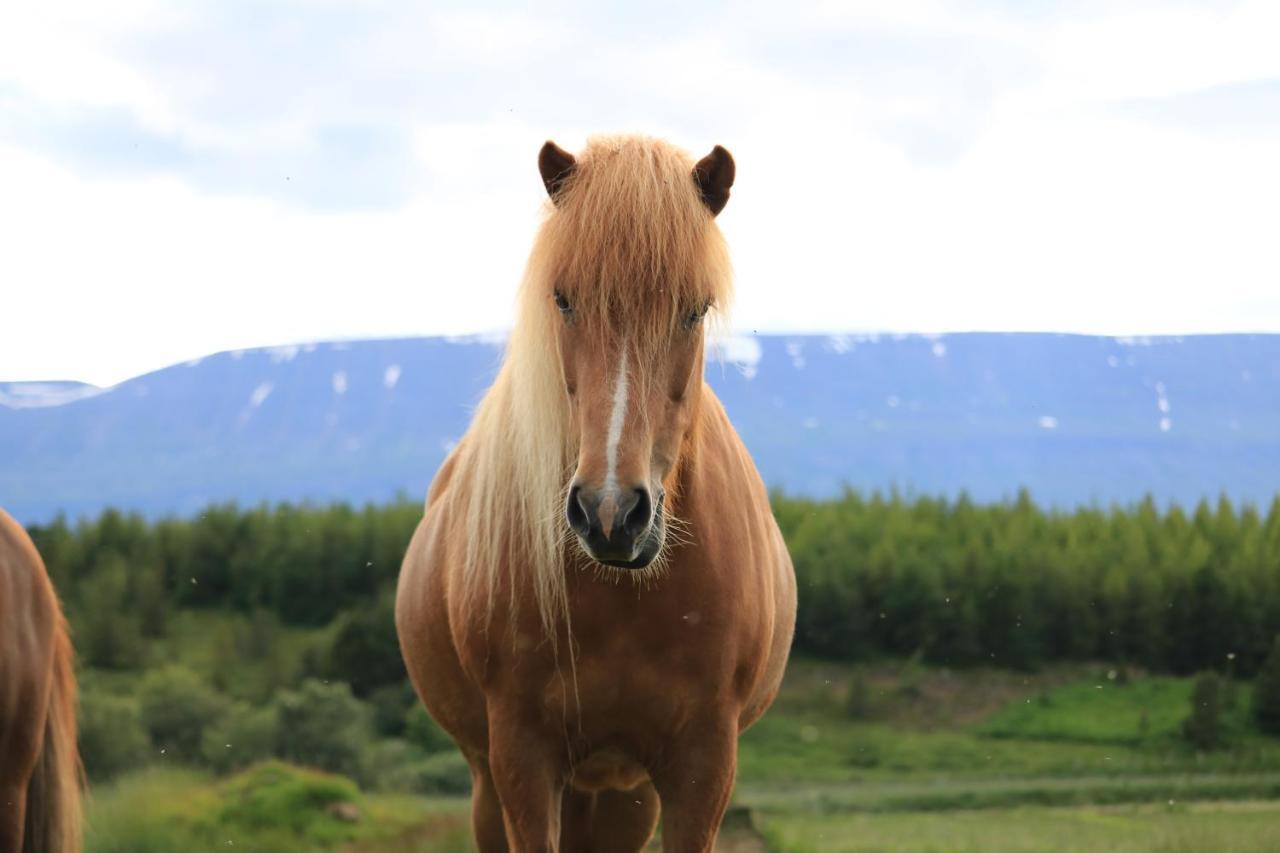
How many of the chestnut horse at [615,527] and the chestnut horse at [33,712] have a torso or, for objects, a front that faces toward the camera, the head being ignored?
1

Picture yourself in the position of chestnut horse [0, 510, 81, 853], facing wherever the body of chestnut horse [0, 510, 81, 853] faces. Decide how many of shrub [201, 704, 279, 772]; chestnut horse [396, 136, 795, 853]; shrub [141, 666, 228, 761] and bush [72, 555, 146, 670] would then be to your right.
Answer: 3

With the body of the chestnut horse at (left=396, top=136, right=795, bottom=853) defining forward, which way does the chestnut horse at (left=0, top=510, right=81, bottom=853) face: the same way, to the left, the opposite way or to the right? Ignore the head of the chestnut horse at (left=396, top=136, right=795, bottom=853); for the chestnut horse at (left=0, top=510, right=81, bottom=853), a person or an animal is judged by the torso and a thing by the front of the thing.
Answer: to the right

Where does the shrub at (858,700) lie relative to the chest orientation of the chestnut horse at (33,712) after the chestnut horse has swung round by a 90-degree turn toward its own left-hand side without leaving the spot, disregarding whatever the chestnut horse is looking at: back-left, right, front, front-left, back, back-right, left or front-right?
back-left

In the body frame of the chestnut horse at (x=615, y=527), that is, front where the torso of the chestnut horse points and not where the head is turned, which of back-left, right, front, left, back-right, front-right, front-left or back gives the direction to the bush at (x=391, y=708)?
back

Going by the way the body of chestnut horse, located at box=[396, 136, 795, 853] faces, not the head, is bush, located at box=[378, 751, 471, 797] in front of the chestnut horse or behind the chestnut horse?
behind

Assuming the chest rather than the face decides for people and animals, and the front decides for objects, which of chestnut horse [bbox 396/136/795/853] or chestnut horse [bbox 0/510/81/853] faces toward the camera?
chestnut horse [bbox 396/136/795/853]

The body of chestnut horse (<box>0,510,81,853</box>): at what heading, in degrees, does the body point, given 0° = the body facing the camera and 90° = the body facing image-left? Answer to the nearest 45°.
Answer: approximately 90°

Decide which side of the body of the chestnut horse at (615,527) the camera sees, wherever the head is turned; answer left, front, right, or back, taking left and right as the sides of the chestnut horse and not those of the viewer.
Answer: front

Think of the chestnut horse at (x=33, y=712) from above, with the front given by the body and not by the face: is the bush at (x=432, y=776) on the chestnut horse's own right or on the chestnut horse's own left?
on the chestnut horse's own right

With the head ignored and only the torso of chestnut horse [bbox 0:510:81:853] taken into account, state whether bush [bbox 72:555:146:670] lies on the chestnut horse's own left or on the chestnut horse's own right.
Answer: on the chestnut horse's own right

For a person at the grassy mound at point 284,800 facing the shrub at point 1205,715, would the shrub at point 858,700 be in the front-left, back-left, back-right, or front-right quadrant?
front-left

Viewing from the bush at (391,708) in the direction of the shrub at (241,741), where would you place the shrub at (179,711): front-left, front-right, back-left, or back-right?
front-right
